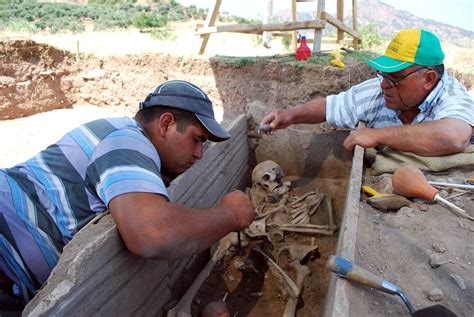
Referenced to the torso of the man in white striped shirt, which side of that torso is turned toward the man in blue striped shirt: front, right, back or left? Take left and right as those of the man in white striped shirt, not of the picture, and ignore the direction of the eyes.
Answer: front

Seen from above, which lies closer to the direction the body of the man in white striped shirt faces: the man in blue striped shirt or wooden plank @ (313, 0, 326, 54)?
the man in blue striped shirt

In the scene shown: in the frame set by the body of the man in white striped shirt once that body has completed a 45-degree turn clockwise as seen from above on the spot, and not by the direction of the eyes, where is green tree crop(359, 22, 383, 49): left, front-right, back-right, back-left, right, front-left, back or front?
right

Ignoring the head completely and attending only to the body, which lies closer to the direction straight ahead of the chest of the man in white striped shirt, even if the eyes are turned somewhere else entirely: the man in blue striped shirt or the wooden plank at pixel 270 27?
the man in blue striped shirt

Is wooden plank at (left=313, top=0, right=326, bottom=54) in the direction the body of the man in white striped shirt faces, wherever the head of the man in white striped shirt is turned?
no

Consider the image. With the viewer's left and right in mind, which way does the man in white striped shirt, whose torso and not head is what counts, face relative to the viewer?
facing the viewer and to the left of the viewer

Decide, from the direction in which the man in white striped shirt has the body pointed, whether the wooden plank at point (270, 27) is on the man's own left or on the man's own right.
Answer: on the man's own right
